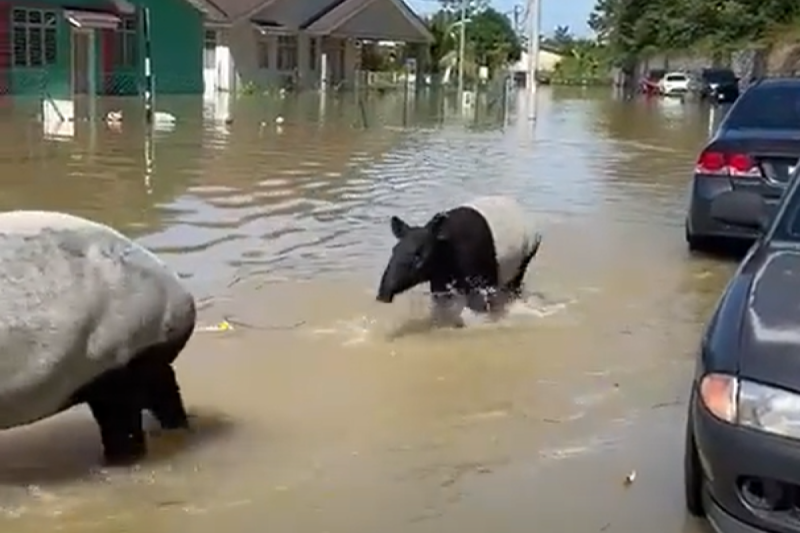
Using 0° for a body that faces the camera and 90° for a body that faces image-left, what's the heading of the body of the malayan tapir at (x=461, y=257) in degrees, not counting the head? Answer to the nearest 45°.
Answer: approximately 45°

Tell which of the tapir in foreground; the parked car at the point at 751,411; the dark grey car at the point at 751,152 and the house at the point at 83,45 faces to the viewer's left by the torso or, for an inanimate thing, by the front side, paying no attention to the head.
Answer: the tapir in foreground

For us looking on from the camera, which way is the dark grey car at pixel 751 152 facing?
facing away from the viewer

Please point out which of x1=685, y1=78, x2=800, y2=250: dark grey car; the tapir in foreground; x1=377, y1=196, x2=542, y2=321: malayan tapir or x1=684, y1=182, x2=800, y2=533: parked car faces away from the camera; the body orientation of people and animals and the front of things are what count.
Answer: the dark grey car

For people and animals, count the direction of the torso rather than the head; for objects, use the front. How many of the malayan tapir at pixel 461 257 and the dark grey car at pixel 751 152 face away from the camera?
1

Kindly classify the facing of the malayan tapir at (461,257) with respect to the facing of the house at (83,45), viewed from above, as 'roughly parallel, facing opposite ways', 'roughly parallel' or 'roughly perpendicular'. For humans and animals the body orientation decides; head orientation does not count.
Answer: roughly perpendicular

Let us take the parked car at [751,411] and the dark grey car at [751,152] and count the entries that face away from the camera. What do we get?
1

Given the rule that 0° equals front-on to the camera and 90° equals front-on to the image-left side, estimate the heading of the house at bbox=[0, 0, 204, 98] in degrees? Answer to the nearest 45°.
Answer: approximately 315°

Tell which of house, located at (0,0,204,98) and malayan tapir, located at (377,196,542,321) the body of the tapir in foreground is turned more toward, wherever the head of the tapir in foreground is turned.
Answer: the house

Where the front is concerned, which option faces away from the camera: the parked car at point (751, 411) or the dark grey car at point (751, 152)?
the dark grey car

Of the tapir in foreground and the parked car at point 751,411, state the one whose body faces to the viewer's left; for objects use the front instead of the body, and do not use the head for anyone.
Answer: the tapir in foreground
